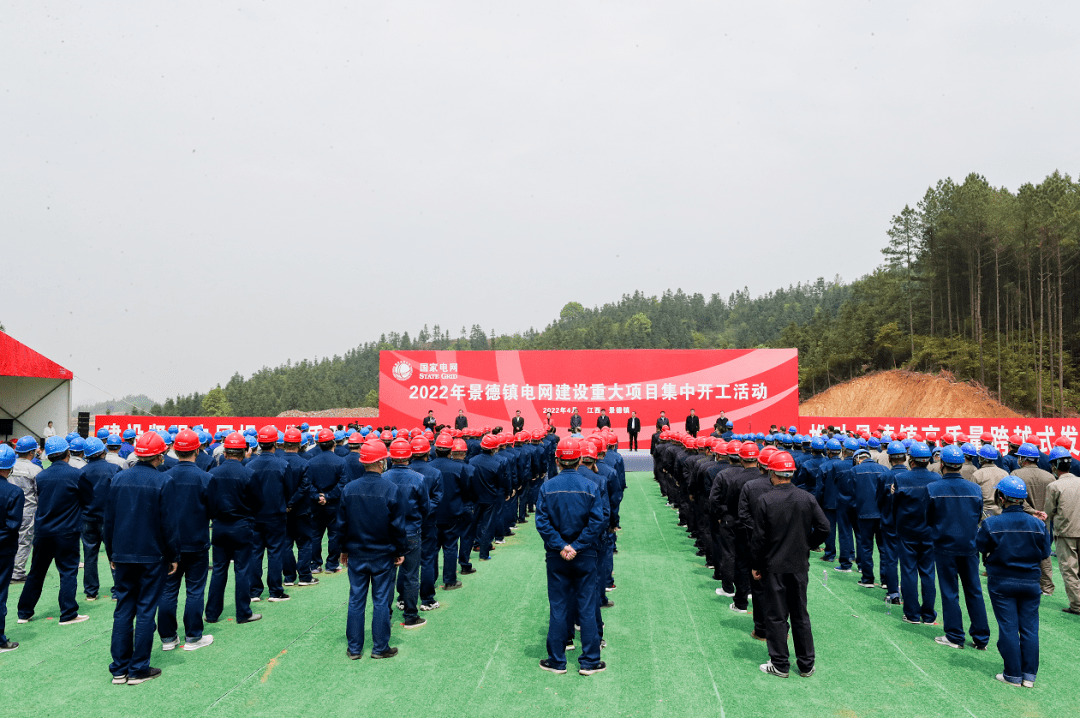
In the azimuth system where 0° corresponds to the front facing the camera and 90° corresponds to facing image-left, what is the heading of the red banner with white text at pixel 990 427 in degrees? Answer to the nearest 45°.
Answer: approximately 0°

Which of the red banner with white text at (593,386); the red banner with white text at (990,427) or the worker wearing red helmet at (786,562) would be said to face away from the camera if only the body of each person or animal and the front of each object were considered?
the worker wearing red helmet

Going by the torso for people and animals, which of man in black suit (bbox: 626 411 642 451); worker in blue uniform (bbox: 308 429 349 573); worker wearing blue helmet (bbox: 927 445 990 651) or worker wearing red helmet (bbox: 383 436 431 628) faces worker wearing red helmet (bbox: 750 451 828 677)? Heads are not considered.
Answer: the man in black suit

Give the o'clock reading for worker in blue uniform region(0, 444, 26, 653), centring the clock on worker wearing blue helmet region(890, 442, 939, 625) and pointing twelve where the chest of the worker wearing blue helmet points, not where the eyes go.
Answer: The worker in blue uniform is roughly at 8 o'clock from the worker wearing blue helmet.

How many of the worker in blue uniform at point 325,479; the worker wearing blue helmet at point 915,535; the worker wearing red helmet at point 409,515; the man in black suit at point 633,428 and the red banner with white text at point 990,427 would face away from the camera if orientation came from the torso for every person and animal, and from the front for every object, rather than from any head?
3

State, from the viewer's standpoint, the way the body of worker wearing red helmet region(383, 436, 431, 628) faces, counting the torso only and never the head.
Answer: away from the camera

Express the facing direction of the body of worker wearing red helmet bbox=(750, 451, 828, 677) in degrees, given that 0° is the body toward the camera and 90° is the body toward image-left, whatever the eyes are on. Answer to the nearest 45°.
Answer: approximately 180°

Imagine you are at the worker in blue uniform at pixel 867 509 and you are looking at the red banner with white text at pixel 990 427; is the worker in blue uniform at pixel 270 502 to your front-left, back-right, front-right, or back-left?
back-left

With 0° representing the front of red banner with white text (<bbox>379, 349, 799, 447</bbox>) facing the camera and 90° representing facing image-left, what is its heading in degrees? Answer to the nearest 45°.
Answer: approximately 0°

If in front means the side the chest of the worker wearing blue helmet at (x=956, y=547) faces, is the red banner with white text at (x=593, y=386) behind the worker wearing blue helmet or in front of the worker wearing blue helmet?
in front

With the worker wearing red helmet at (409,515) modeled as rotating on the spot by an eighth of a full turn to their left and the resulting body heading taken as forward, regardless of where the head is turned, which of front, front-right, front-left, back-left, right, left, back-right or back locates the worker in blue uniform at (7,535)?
front-left

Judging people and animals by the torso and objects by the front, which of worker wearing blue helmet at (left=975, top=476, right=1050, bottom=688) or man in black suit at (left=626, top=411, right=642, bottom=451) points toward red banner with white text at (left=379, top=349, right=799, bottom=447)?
the worker wearing blue helmet

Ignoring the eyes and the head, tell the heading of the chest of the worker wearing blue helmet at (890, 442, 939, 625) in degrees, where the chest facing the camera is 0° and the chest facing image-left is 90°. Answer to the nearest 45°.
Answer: approximately 180°

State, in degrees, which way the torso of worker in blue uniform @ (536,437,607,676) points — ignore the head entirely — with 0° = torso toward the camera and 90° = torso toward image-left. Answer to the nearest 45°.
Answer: approximately 180°

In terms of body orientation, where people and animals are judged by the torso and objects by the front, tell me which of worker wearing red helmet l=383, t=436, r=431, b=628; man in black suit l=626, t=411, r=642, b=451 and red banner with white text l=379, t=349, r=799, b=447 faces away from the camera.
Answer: the worker wearing red helmet

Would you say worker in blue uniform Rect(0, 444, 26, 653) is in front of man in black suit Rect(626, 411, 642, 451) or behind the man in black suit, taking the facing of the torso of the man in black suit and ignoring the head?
in front

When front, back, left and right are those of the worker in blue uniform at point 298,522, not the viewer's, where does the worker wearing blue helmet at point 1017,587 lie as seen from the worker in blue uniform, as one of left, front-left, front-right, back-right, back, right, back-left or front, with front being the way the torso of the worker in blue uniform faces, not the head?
back-right

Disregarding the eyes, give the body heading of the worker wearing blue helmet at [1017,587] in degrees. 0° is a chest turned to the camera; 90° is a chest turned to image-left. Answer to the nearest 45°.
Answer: approximately 135°
